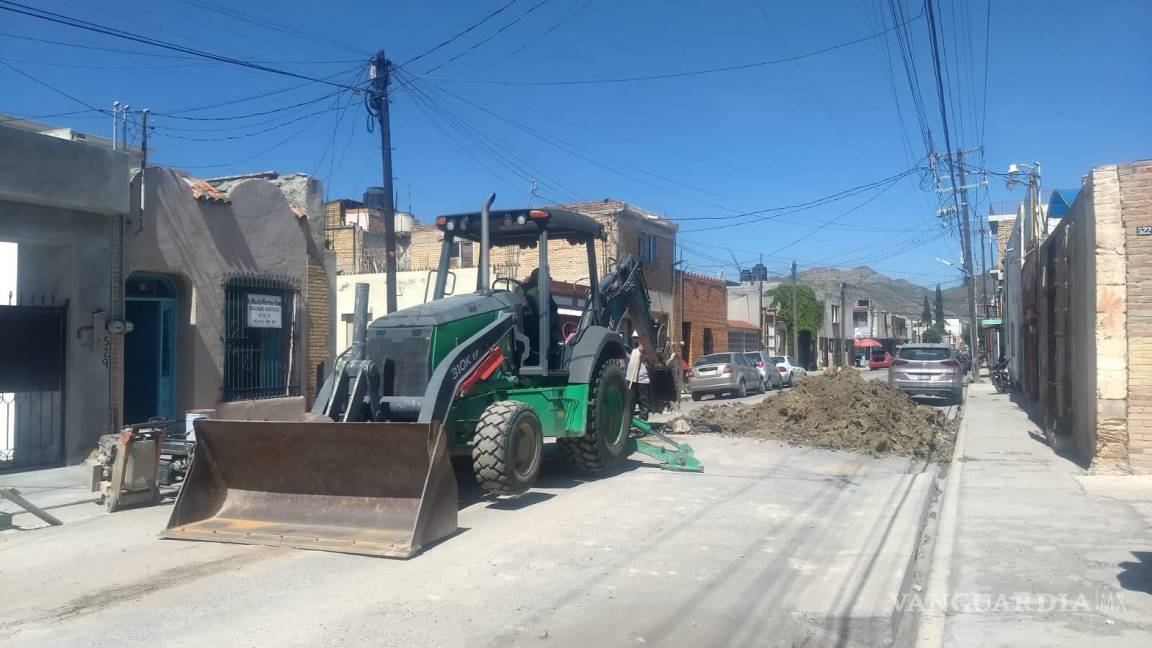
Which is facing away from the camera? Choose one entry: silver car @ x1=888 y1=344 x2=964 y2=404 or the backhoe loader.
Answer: the silver car

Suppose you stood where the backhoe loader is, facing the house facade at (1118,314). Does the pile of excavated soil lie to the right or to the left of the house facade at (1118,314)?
left

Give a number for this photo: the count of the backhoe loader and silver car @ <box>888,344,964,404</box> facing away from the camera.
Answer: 1

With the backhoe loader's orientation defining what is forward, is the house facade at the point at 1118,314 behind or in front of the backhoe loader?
behind

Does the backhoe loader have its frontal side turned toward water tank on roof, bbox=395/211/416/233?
no

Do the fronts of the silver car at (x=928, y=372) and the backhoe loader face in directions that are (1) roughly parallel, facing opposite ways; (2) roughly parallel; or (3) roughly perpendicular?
roughly parallel, facing opposite ways

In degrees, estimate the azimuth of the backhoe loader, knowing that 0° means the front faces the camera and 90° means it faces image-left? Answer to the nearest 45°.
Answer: approximately 45°

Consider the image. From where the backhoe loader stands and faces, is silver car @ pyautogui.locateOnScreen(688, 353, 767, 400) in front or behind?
behind

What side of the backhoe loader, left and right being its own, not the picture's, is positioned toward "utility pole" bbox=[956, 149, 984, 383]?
back

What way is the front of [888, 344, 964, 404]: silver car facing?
away from the camera

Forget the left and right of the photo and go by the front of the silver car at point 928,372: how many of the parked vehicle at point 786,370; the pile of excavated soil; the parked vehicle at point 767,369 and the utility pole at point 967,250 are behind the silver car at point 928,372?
1

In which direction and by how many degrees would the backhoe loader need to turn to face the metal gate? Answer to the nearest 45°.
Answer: approximately 90° to its right

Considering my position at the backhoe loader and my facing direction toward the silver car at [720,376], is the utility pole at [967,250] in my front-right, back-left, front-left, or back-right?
front-right

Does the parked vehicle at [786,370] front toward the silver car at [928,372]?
no
